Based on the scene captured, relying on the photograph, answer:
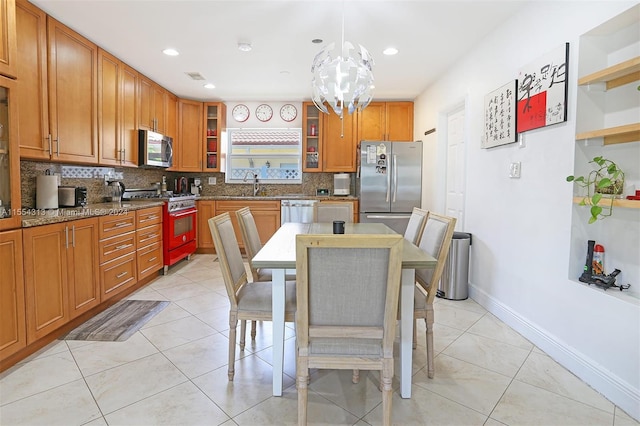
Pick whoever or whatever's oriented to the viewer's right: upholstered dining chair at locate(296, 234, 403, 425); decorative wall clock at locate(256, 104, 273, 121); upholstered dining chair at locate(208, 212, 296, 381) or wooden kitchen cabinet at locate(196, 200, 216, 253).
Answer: upholstered dining chair at locate(208, 212, 296, 381)

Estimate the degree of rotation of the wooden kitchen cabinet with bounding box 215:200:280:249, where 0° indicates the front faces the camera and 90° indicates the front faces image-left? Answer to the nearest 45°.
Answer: approximately 0°

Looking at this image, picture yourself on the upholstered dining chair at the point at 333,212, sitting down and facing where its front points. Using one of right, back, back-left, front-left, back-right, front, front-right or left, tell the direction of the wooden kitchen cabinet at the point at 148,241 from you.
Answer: right

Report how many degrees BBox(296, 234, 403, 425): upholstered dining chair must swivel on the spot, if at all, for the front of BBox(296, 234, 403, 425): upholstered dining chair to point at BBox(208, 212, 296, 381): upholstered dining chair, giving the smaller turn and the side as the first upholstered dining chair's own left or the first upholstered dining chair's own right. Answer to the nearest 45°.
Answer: approximately 45° to the first upholstered dining chair's own left

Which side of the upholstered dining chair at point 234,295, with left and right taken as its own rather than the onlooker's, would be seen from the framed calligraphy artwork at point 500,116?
front

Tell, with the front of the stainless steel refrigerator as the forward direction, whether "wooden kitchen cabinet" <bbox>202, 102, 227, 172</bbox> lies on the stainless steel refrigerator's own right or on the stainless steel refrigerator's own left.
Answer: on the stainless steel refrigerator's own right

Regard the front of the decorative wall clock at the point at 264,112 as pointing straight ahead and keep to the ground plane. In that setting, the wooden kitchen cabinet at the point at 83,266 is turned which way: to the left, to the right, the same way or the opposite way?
to the left

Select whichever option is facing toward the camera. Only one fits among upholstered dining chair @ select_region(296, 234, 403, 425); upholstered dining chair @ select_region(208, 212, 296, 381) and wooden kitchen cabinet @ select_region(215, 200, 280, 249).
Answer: the wooden kitchen cabinet

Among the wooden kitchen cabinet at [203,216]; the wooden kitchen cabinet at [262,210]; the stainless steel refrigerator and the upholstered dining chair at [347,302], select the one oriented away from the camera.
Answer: the upholstered dining chair

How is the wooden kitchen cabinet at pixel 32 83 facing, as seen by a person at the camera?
facing the viewer and to the right of the viewer

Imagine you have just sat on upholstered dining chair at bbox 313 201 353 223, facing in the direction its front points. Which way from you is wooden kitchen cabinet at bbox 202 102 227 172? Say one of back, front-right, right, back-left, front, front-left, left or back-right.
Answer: back-right
